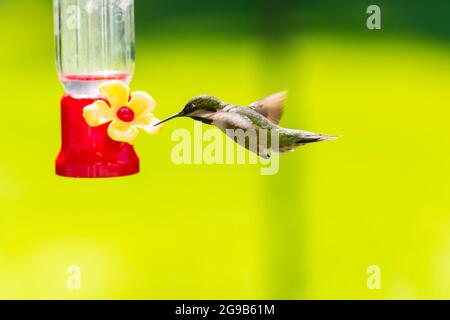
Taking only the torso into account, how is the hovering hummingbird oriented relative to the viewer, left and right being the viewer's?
facing to the left of the viewer
